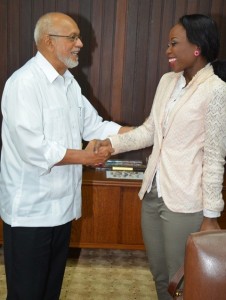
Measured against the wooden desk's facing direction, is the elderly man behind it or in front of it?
in front

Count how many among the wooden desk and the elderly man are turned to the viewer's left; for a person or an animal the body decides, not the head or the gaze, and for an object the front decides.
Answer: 0

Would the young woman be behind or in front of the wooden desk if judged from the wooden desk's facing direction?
in front

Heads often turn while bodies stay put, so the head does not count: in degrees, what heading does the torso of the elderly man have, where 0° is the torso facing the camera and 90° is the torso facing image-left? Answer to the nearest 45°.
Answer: approximately 315°

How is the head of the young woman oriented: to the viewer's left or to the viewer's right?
to the viewer's left

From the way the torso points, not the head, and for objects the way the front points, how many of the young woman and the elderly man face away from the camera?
0

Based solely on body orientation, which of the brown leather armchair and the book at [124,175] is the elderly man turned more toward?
the brown leather armchair

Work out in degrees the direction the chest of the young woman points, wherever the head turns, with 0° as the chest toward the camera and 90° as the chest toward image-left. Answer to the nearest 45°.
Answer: approximately 45°

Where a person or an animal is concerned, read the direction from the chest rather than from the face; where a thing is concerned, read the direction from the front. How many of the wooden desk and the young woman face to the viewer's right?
0

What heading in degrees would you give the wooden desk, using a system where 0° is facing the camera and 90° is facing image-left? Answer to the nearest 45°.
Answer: approximately 0°

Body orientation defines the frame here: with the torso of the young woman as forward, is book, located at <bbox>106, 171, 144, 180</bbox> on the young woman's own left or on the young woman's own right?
on the young woman's own right

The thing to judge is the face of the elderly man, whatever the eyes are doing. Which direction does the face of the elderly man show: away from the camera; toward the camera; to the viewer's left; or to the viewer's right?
to the viewer's right
